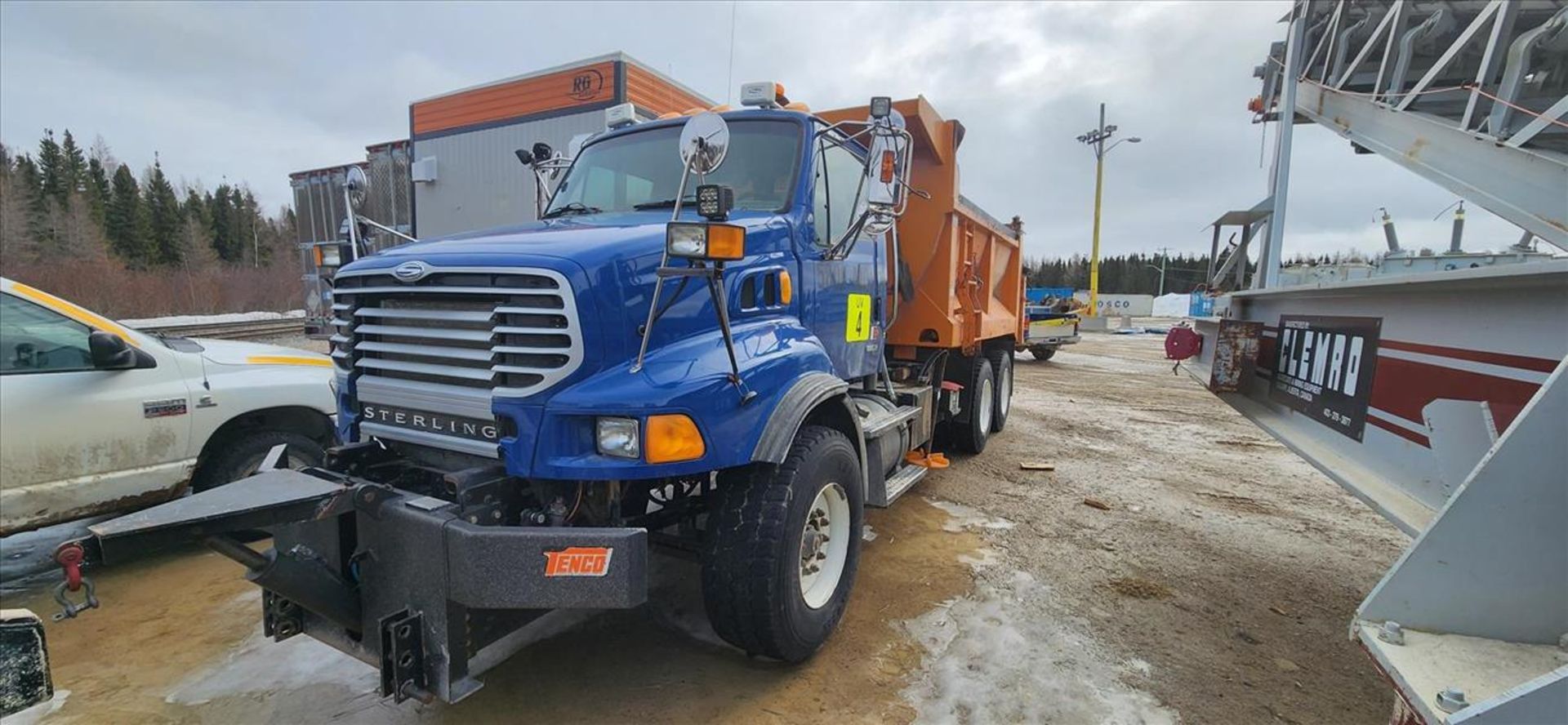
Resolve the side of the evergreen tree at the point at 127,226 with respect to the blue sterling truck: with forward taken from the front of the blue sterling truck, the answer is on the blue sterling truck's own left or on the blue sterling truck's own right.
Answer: on the blue sterling truck's own right

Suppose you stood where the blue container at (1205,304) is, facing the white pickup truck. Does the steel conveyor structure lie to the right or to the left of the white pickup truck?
left

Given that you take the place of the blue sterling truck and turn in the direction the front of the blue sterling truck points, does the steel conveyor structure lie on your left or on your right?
on your left

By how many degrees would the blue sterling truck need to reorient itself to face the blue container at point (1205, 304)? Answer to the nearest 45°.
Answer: approximately 135° to its left

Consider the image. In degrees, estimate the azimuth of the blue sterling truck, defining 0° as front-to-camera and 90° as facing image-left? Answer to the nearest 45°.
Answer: approximately 45°

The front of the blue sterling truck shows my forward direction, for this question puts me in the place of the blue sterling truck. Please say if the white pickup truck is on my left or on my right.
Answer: on my right

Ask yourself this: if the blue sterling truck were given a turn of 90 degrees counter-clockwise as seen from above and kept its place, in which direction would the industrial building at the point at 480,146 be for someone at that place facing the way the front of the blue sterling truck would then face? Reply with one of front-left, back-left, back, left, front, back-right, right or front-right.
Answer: back-left
